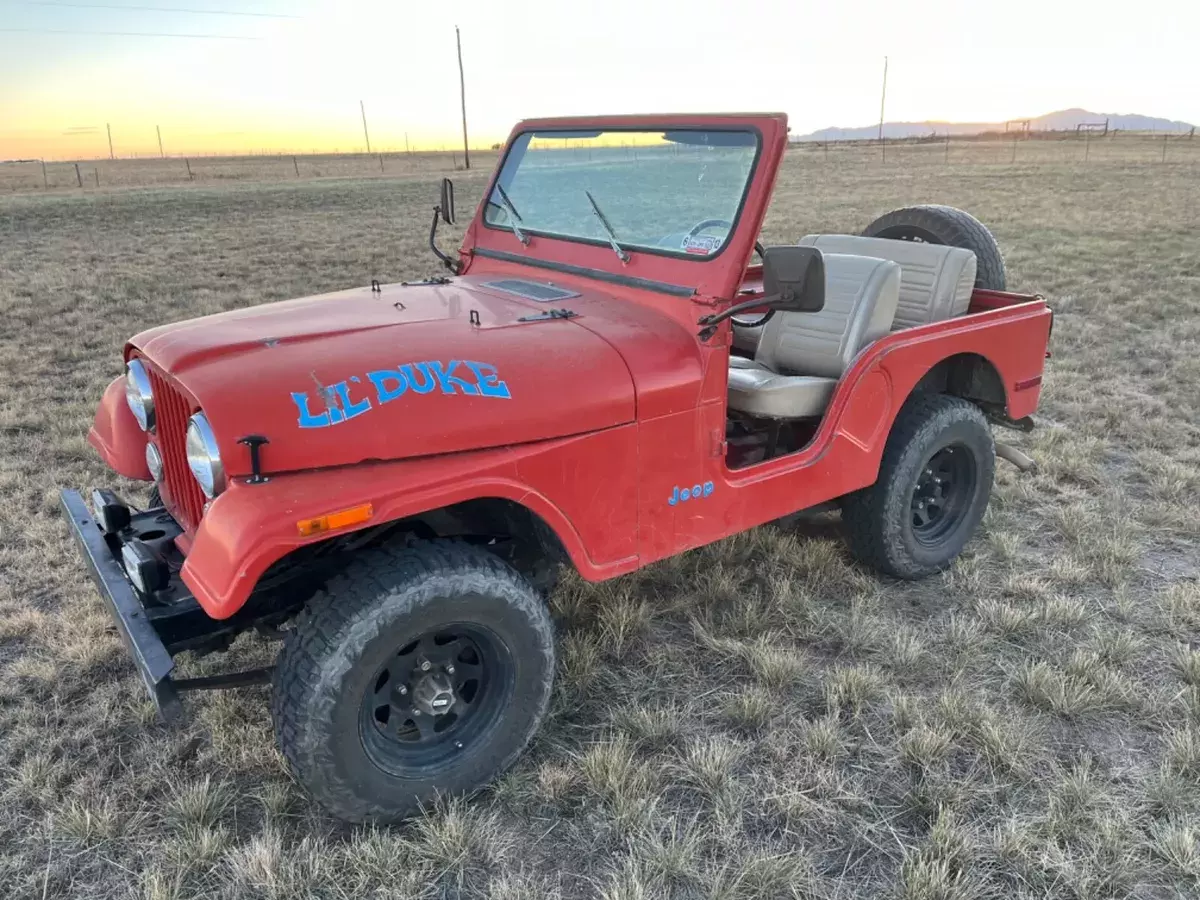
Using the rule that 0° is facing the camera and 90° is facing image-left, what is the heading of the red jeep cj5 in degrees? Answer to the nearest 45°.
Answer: approximately 45°
